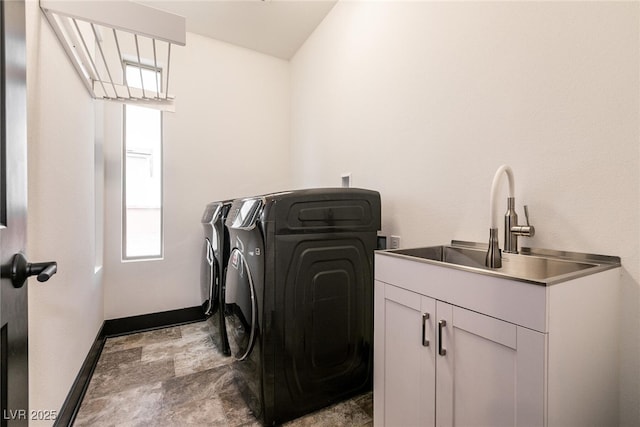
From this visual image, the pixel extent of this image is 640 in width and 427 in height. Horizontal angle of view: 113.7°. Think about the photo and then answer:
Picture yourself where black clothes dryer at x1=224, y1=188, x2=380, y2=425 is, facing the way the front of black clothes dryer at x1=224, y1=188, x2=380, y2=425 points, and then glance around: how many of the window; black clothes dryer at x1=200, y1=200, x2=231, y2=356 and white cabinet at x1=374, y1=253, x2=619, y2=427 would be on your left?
1

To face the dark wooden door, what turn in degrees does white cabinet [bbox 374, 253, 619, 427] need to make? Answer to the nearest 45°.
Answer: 0° — it already faces it

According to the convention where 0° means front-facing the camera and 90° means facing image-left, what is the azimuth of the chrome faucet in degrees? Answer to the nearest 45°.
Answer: approximately 45°

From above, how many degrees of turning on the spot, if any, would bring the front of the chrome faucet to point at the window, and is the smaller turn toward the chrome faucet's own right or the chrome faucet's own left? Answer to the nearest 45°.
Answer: approximately 45° to the chrome faucet's own right

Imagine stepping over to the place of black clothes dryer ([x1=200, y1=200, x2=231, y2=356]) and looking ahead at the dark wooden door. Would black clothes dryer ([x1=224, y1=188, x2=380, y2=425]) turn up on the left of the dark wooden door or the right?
left

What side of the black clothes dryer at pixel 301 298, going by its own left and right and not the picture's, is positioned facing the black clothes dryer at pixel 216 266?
right

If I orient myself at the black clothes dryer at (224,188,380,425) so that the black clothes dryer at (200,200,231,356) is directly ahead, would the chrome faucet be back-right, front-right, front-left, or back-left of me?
back-right

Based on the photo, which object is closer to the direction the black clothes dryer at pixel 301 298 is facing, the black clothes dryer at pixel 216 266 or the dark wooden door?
the dark wooden door

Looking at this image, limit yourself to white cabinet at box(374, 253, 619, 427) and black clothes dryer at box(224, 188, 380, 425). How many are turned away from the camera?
0
